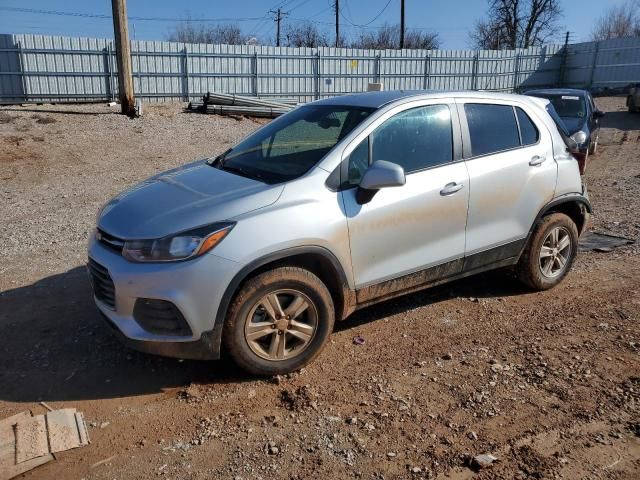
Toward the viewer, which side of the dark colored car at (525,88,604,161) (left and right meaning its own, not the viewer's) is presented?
front

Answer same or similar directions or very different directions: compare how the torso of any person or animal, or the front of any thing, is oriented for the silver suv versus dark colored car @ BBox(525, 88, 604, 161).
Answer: same or similar directions

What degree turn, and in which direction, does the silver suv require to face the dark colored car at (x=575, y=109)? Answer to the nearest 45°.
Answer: approximately 180°

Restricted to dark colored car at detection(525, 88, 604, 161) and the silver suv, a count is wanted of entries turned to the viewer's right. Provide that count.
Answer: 0

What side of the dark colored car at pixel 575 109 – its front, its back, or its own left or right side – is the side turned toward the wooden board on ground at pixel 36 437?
front

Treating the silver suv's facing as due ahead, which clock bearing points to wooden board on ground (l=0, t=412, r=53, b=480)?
The wooden board on ground is roughly at 12 o'clock from the silver suv.

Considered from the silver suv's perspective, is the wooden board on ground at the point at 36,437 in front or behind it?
in front

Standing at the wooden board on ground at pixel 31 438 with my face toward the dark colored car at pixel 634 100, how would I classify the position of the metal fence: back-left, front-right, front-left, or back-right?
front-left

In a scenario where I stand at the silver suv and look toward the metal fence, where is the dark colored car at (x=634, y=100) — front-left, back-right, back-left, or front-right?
front-right

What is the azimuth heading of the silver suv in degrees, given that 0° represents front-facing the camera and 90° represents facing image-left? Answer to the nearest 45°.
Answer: approximately 45°

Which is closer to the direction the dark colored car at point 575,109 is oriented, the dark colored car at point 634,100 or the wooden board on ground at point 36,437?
the wooden board on ground

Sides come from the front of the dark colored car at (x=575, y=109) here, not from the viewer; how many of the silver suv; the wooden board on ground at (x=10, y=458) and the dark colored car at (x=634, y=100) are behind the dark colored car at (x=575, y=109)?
1

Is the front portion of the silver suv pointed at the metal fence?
no

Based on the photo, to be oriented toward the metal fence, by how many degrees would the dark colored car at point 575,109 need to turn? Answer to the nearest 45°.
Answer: approximately 135° to its right

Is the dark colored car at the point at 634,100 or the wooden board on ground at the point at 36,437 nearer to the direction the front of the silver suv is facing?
the wooden board on ground

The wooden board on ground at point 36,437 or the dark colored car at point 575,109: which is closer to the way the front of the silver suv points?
the wooden board on ground

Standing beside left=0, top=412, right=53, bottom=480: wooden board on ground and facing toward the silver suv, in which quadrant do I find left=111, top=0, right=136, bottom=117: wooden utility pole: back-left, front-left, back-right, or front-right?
front-left

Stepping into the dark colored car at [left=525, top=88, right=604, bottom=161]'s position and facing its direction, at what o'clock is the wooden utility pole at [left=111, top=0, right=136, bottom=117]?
The wooden utility pole is roughly at 3 o'clock from the dark colored car.

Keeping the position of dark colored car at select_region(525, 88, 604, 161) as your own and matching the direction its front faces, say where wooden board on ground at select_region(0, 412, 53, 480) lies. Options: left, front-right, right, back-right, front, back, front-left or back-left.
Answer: front
